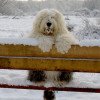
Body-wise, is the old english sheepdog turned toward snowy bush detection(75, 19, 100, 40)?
no

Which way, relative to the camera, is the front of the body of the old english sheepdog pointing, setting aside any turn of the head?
toward the camera

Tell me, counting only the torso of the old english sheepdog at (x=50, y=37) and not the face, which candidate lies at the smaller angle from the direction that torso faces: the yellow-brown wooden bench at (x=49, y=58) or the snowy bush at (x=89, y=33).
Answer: the yellow-brown wooden bench

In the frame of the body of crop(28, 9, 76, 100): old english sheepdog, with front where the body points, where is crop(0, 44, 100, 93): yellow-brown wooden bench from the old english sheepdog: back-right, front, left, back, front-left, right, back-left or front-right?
front
